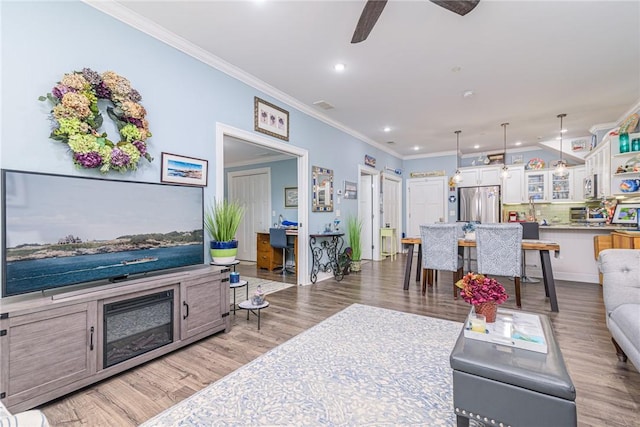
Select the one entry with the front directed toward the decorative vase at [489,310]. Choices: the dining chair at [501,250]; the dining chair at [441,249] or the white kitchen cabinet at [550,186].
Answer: the white kitchen cabinet

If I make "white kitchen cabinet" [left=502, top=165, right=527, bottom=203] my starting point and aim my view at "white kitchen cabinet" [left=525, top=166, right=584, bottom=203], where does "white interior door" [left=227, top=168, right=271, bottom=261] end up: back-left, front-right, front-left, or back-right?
back-right

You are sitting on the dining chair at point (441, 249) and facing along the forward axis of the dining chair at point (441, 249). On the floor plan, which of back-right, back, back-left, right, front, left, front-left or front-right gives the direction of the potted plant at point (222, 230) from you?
back-left

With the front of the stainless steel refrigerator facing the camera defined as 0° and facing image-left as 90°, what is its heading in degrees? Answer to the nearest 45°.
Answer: approximately 0°

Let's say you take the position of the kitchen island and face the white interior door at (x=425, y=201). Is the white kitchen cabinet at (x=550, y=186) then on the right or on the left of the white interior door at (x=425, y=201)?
right

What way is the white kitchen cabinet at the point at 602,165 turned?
to the viewer's left

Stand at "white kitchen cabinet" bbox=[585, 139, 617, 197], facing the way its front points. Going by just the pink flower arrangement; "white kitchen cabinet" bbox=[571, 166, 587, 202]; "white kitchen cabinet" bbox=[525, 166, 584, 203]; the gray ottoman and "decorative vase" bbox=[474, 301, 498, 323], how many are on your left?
3

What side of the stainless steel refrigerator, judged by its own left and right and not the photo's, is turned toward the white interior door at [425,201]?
right

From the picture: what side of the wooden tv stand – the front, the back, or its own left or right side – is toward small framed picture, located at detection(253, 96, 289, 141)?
left

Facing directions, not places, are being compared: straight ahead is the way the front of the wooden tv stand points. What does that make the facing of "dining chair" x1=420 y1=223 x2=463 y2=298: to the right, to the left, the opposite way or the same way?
to the left

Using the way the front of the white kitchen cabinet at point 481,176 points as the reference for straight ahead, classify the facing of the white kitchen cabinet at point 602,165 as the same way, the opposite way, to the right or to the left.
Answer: to the right

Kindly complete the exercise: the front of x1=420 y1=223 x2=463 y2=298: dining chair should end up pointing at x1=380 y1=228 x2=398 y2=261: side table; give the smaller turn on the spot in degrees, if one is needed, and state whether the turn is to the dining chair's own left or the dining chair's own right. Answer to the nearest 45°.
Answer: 0° — it already faces it

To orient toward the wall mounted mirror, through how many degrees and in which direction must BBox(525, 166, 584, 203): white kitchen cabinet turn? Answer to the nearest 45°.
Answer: approximately 45° to its right

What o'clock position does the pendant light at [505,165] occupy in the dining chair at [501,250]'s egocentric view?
The pendant light is roughly at 12 o'clock from the dining chair.

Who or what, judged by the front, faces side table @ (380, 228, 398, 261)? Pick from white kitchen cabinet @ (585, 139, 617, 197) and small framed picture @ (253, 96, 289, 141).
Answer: the white kitchen cabinet

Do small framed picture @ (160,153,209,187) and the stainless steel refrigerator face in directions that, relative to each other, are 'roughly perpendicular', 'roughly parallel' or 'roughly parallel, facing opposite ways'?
roughly perpendicular

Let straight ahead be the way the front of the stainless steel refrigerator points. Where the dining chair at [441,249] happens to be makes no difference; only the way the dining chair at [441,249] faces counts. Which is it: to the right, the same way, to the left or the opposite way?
the opposite way

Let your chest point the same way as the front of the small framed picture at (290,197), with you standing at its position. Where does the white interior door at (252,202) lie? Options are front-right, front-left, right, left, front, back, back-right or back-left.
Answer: back-right
